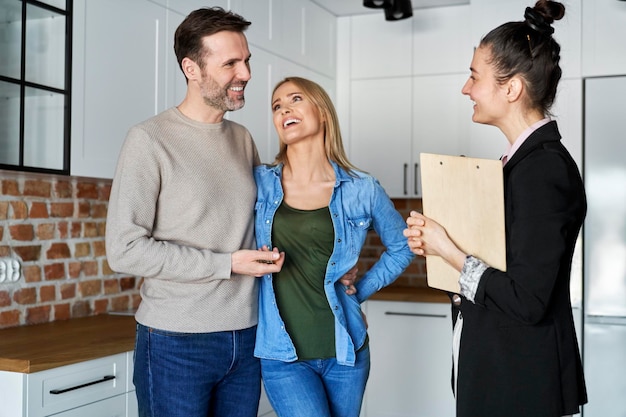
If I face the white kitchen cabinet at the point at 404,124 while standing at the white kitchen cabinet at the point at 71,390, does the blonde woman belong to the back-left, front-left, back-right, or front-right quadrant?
front-right

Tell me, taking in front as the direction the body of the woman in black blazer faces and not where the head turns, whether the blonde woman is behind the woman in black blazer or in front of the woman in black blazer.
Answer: in front

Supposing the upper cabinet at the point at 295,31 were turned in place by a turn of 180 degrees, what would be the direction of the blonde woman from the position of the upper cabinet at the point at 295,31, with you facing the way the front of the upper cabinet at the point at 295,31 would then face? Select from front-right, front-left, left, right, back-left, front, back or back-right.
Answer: back-left

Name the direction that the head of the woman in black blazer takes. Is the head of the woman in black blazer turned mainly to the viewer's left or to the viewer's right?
to the viewer's left

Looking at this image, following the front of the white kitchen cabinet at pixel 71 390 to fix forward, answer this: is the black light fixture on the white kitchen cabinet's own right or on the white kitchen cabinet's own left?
on the white kitchen cabinet's own left

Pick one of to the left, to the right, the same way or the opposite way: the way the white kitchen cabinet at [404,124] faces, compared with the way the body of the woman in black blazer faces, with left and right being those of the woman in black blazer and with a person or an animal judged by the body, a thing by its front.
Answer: to the left

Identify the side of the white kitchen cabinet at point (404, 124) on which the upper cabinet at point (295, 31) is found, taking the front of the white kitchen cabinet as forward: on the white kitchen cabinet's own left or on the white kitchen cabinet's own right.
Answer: on the white kitchen cabinet's own right

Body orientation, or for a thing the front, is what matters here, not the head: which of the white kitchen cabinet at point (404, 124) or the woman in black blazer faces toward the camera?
the white kitchen cabinet

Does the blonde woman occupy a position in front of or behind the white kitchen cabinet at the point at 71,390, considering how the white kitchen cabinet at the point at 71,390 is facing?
in front

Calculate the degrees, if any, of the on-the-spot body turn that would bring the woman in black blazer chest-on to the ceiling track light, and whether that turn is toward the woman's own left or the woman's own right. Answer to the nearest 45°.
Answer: approximately 90° to the woman's own right

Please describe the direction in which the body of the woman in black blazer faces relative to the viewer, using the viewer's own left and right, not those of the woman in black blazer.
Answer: facing to the left of the viewer

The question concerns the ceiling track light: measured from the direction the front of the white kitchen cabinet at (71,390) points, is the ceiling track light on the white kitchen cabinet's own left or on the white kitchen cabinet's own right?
on the white kitchen cabinet's own left

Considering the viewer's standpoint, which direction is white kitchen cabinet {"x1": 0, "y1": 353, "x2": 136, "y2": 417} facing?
facing the viewer and to the right of the viewer

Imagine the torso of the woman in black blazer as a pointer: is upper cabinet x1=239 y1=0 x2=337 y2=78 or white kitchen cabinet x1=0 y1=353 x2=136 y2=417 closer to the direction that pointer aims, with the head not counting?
the white kitchen cabinet

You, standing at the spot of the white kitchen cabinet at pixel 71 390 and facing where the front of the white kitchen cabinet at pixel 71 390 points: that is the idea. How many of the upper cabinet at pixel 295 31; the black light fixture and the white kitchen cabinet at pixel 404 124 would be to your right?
0

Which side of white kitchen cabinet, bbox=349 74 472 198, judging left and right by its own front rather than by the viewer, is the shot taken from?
front

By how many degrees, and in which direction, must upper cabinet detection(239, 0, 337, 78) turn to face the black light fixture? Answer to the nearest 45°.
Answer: approximately 45° to its left
